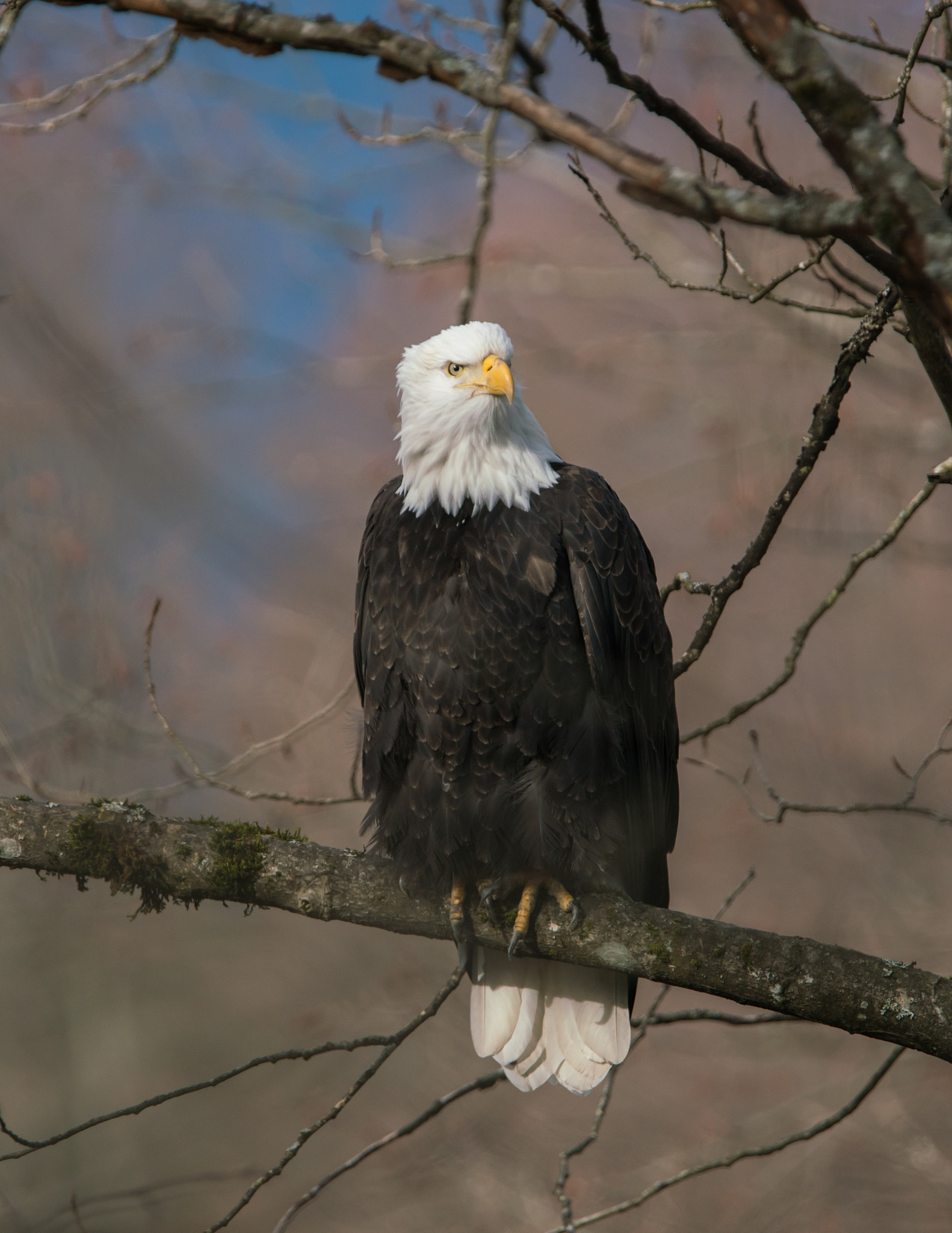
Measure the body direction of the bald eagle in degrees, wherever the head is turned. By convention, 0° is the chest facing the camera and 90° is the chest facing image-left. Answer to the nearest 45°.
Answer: approximately 0°
